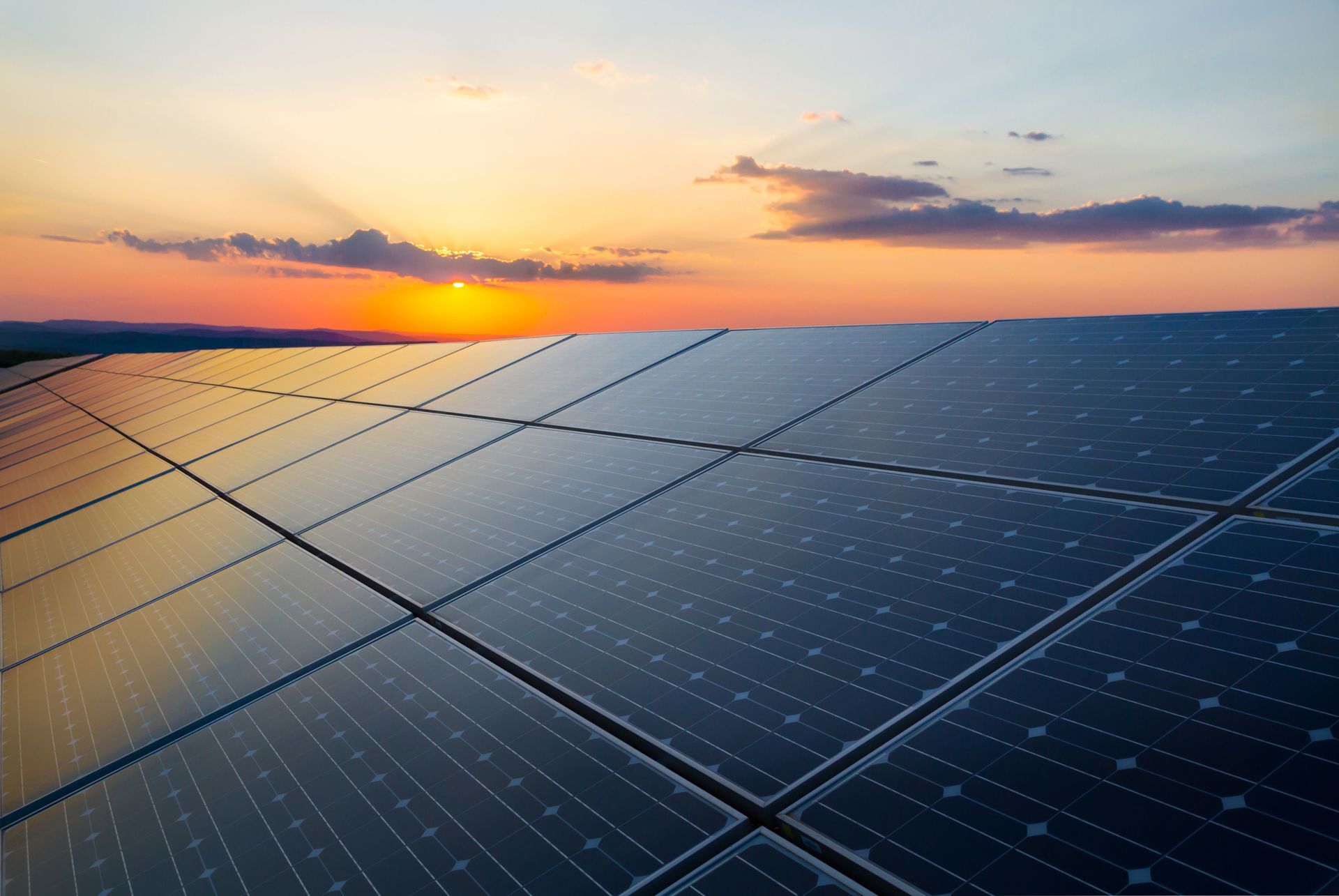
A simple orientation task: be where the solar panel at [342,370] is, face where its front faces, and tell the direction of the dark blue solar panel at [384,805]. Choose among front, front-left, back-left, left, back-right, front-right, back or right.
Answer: front-left

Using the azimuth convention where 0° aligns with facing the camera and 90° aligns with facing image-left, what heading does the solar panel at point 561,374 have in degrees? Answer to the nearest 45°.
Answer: approximately 45°

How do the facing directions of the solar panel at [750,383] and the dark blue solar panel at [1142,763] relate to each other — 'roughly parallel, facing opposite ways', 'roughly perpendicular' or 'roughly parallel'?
roughly parallel

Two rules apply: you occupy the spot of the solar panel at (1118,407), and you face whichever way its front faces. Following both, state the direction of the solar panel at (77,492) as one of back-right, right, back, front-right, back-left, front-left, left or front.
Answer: front-right

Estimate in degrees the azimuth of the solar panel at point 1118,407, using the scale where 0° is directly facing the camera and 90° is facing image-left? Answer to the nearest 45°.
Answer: approximately 45°

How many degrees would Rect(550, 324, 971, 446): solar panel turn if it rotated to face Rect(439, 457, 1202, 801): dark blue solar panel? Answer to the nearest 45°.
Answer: approximately 45° to its left

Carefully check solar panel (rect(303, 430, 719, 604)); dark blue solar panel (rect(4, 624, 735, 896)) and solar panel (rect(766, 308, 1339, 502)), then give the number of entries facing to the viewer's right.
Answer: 0

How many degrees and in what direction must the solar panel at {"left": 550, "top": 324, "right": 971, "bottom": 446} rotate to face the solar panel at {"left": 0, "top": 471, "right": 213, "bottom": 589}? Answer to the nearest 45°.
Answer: approximately 45° to its right

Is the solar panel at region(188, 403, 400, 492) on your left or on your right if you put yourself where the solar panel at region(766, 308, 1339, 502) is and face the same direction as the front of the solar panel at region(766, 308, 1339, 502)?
on your right

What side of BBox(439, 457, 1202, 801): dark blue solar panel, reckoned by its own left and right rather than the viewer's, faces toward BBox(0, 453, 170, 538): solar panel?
right

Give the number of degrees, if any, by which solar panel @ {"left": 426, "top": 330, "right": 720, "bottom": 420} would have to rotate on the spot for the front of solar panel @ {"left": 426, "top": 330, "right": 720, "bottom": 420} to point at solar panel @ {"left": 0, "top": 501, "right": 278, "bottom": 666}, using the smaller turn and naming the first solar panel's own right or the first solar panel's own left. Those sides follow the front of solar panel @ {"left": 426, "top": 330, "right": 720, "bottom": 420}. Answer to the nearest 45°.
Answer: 0° — it already faces it

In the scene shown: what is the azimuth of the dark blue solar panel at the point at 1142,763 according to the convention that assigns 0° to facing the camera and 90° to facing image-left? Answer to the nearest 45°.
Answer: approximately 45°

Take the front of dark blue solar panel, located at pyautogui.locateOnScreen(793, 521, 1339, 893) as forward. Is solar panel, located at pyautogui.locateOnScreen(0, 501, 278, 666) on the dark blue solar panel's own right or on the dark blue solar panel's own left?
on the dark blue solar panel's own right

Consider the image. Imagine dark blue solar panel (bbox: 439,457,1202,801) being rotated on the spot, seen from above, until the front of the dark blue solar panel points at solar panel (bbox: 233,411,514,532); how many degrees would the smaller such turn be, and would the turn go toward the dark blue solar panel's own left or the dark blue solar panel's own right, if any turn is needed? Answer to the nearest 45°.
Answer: approximately 90° to the dark blue solar panel's own right

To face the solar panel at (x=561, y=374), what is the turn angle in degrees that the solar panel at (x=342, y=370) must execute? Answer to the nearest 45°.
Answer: approximately 45° to its left

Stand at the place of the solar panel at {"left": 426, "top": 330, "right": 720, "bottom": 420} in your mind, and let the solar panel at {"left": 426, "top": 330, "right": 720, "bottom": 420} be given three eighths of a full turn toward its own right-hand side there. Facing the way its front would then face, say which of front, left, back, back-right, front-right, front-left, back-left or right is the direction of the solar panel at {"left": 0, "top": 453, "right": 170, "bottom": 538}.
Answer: left

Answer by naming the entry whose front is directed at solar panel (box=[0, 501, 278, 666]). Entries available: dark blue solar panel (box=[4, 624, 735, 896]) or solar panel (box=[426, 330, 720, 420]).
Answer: solar panel (box=[426, 330, 720, 420])

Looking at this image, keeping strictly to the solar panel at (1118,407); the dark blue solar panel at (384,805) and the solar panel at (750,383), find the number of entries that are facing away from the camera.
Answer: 0
